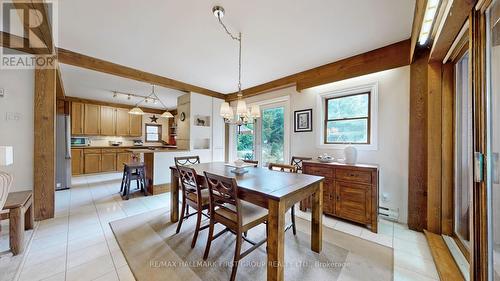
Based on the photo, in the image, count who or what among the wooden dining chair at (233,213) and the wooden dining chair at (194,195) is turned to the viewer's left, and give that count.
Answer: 0

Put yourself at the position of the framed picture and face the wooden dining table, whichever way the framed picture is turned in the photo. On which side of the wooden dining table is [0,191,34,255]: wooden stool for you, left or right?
right

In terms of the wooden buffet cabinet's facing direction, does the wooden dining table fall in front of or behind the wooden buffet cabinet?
in front

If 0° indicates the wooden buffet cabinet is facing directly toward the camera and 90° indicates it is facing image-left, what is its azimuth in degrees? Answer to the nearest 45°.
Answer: approximately 45°

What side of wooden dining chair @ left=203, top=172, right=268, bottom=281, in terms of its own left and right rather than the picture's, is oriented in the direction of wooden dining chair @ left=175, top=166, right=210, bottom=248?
left

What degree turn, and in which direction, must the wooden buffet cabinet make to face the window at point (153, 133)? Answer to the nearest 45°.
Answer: approximately 45° to its right

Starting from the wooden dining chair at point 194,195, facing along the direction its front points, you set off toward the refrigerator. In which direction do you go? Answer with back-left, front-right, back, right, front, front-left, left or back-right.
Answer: left

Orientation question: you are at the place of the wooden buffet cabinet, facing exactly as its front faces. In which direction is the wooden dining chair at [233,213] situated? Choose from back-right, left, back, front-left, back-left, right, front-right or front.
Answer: front

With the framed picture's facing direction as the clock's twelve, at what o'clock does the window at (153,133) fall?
The window is roughly at 2 o'clock from the framed picture.

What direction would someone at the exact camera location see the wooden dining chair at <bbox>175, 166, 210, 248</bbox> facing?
facing away from the viewer and to the right of the viewer

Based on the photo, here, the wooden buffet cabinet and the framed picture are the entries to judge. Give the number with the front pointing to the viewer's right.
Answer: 0

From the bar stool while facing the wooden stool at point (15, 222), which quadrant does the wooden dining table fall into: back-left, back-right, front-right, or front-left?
front-left

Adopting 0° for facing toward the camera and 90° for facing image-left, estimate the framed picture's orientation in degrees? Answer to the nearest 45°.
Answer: approximately 45°
